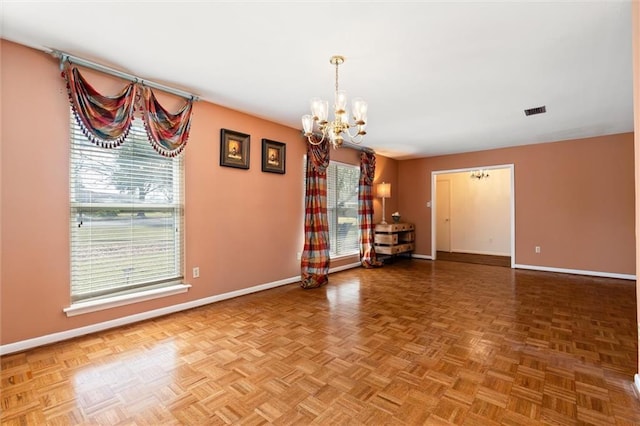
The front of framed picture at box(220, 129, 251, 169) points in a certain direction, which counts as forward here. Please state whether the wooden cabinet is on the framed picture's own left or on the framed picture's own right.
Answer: on the framed picture's own left

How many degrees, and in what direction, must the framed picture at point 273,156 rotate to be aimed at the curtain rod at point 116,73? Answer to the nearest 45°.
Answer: approximately 90° to its right

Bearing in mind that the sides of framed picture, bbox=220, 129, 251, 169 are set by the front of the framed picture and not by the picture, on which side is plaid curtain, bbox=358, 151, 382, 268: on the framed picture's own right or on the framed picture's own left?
on the framed picture's own left

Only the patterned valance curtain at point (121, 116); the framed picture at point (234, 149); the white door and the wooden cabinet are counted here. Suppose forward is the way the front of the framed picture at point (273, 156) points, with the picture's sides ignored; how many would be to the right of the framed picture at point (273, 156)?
2

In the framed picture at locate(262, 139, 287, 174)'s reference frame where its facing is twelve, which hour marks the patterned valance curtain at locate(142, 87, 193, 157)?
The patterned valance curtain is roughly at 3 o'clock from the framed picture.

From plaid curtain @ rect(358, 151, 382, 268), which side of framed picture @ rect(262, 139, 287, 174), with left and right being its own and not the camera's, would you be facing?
left

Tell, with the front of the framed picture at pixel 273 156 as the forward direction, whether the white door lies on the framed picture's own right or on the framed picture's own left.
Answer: on the framed picture's own left

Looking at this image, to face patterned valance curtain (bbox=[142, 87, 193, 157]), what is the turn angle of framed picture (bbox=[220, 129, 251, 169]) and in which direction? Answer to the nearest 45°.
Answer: approximately 90° to its right

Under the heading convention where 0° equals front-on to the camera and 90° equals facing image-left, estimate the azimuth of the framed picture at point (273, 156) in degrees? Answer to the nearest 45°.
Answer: approximately 315°
